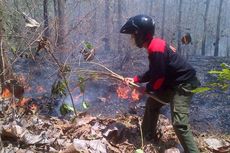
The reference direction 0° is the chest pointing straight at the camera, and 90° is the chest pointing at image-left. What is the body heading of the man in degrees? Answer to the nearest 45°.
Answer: approximately 90°

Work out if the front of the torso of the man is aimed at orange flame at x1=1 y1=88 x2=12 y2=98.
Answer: yes

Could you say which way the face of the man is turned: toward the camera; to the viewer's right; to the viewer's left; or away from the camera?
to the viewer's left
